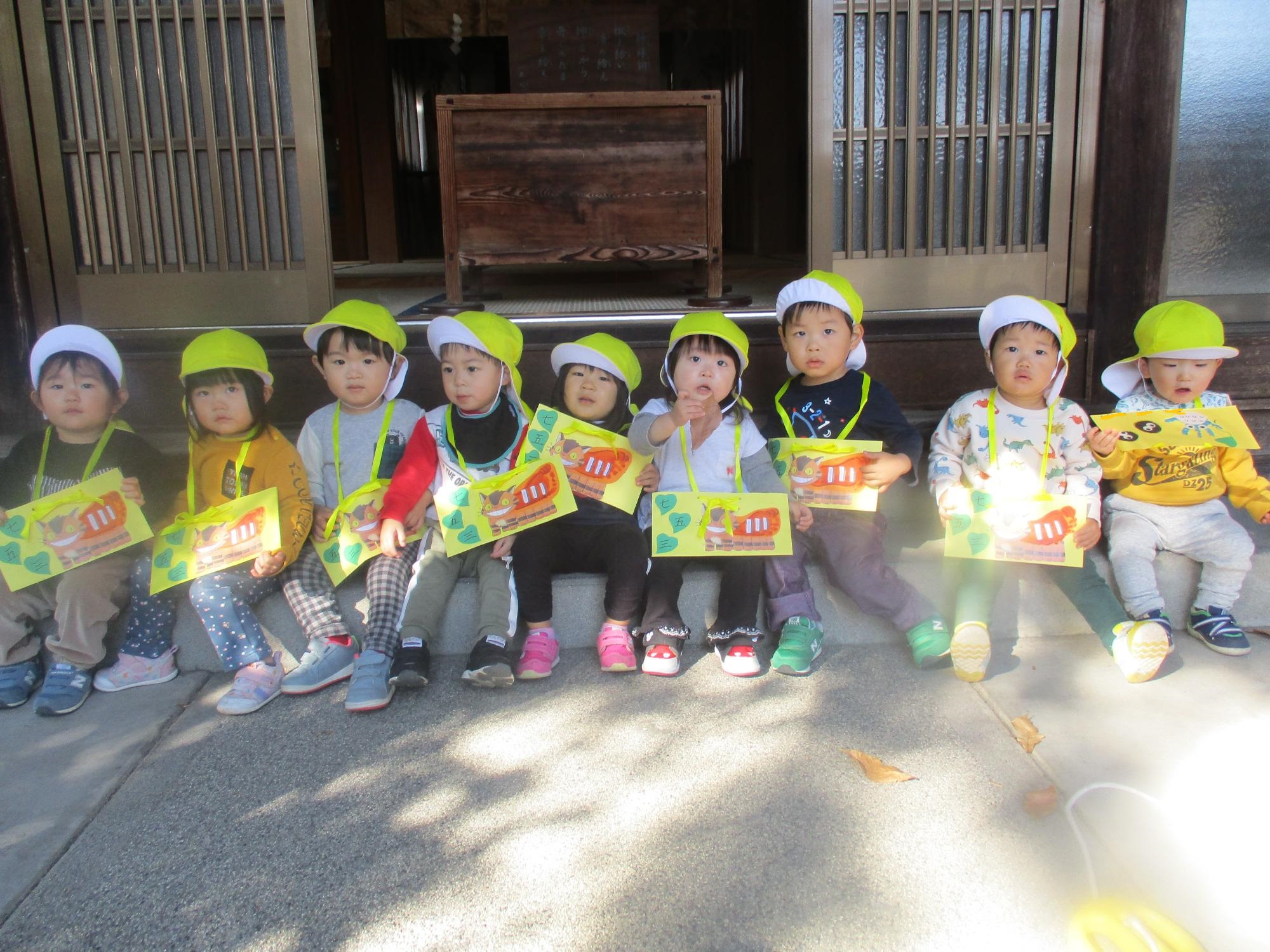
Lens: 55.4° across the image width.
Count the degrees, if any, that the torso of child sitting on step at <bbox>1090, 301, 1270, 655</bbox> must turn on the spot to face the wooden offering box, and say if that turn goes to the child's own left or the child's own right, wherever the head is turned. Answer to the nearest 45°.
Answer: approximately 90° to the child's own right

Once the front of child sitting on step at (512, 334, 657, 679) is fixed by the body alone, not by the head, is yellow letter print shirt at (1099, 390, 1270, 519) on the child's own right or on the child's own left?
on the child's own left

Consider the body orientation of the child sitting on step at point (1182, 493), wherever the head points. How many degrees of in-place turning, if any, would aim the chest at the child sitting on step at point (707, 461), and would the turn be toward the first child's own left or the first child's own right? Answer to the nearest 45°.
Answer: approximately 45° to the first child's own right

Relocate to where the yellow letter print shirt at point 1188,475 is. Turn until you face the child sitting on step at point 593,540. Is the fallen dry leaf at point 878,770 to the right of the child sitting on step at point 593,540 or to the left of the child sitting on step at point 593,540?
left

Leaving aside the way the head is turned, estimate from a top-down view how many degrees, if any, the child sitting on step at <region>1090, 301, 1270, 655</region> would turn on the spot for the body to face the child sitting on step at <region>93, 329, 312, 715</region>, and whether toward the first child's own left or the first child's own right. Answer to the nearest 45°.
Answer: approximately 45° to the first child's own right

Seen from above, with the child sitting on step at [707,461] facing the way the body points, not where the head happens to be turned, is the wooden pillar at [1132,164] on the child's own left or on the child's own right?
on the child's own left

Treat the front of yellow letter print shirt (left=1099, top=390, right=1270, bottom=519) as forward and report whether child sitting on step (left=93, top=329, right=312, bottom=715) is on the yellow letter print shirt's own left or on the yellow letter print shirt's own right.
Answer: on the yellow letter print shirt's own right

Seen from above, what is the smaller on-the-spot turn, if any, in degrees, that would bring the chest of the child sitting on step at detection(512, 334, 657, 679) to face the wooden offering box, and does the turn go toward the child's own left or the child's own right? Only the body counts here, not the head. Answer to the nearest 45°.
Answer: approximately 180°

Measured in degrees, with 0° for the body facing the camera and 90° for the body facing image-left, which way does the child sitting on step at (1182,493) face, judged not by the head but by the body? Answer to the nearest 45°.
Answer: approximately 0°

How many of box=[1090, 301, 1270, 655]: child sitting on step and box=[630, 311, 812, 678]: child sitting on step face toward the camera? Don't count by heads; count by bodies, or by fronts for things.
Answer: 2

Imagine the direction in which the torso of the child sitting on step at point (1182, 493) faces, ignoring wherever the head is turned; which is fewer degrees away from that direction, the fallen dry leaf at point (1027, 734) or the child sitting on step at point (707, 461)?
the fallen dry leaf
